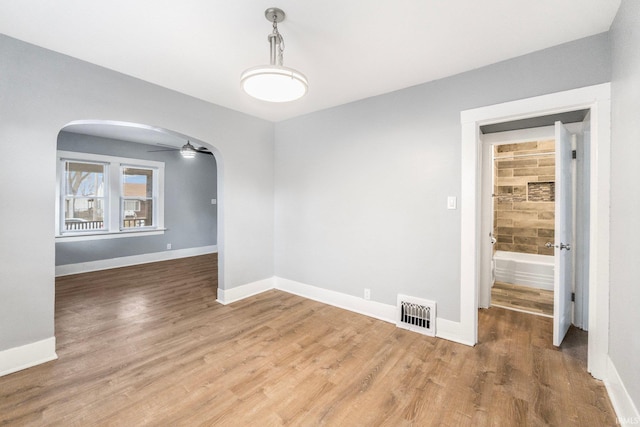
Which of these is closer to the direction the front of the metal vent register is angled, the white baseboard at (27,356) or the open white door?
the white baseboard

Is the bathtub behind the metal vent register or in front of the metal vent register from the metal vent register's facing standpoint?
behind

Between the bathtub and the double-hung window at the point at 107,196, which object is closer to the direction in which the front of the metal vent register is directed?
the double-hung window

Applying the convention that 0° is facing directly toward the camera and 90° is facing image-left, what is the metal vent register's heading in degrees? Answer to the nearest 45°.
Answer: approximately 45°

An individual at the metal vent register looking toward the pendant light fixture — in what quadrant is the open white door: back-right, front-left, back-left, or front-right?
back-left

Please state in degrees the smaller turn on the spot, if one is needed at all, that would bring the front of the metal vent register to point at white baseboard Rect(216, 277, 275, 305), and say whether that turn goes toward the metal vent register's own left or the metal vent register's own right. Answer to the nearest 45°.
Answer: approximately 45° to the metal vent register's own right

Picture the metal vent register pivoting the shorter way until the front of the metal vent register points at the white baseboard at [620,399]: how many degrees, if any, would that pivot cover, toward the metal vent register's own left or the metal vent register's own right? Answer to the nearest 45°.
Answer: approximately 90° to the metal vent register's own left

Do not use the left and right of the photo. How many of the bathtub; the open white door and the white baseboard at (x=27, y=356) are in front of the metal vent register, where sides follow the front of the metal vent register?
1
